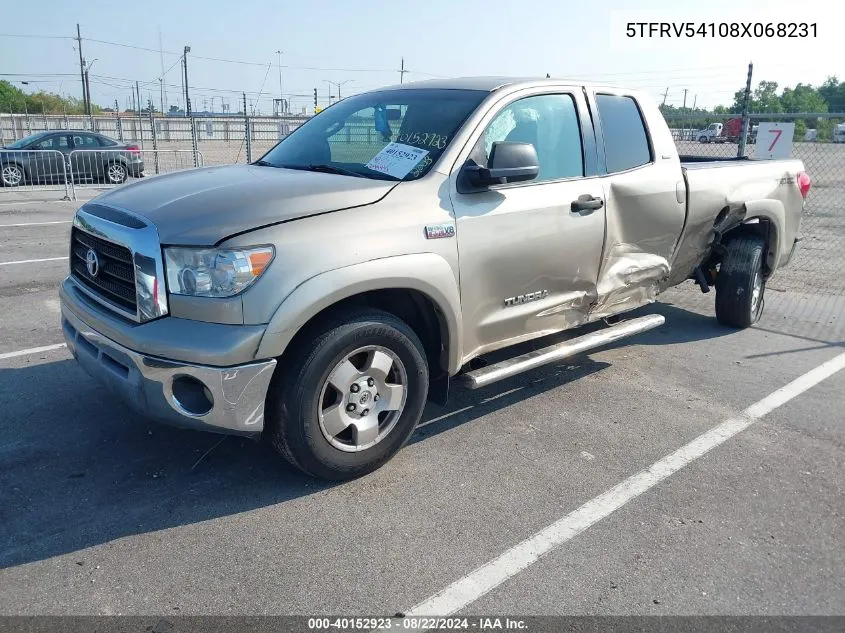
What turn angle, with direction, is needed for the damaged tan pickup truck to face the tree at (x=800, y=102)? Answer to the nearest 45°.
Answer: approximately 180°

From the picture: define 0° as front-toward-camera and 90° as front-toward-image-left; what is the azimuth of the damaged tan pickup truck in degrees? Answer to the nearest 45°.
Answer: approximately 45°

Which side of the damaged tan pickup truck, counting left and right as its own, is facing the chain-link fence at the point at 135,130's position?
right

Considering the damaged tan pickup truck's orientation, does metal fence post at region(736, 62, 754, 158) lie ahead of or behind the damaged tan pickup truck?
behind
